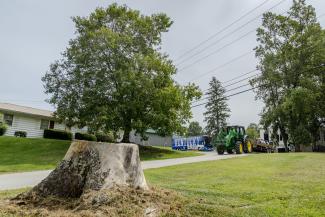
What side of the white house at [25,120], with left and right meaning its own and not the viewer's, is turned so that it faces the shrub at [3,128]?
right

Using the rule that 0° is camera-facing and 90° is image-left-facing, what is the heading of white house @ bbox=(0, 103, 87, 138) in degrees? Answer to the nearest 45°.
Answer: approximately 315°

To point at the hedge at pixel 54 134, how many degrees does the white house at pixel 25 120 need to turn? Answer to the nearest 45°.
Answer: approximately 45° to its left

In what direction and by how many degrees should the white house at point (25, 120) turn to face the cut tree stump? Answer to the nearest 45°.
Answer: approximately 45° to its right

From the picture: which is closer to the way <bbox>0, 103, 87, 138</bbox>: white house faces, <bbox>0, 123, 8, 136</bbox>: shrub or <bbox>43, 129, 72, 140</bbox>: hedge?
the hedge

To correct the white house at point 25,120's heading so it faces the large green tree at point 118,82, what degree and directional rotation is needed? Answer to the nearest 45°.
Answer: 0° — it already faces it
